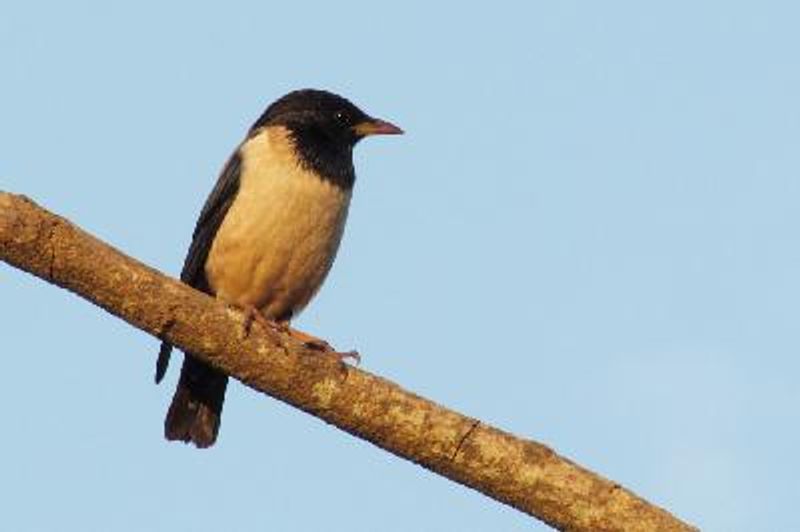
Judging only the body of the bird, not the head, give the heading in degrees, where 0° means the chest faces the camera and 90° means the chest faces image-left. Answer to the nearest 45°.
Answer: approximately 315°
